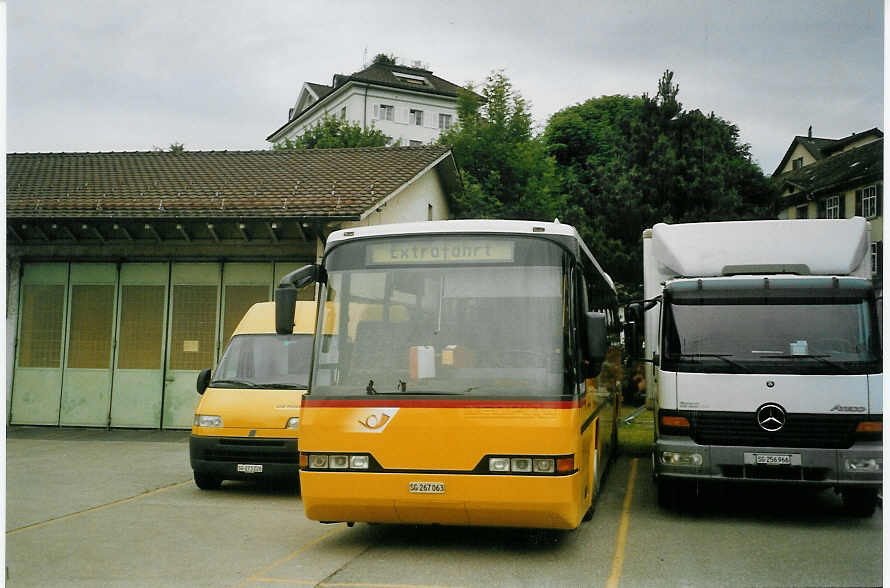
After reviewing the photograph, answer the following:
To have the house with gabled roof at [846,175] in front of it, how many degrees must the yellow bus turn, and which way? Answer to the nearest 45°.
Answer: approximately 90° to its left

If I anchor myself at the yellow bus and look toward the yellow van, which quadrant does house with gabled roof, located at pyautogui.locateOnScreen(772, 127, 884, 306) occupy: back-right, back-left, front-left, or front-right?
back-right

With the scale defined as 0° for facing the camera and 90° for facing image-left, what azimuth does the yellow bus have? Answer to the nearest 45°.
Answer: approximately 0°

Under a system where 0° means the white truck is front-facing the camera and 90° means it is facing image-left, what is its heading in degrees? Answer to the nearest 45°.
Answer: approximately 0°

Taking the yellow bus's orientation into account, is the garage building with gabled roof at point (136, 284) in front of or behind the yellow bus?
behind
